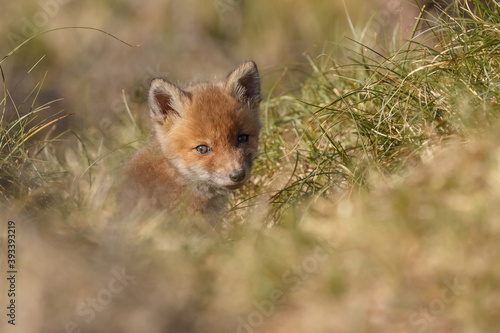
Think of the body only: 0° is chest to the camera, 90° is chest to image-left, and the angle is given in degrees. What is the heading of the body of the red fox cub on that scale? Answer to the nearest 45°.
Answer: approximately 315°

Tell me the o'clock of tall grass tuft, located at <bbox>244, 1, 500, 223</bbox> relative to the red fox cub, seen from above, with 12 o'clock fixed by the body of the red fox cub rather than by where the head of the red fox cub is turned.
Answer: The tall grass tuft is roughly at 11 o'clock from the red fox cub.
